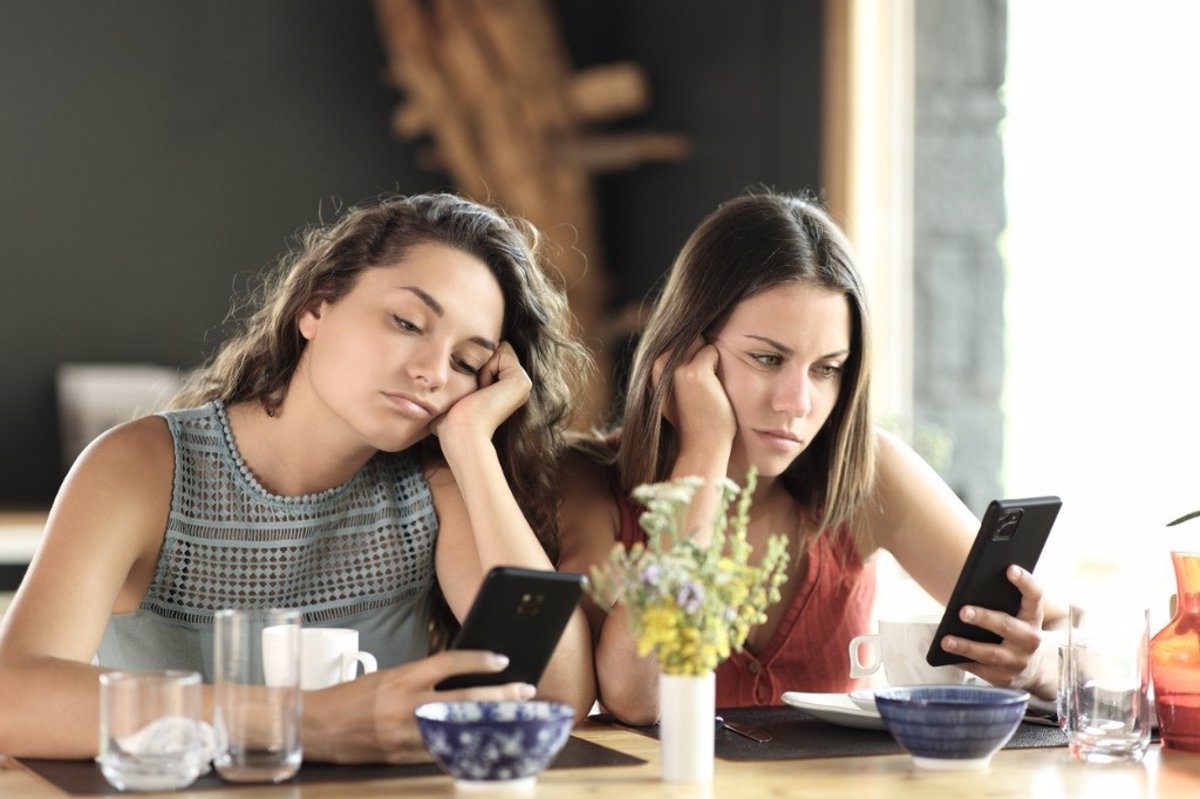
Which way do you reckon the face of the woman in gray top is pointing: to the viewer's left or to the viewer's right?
to the viewer's right

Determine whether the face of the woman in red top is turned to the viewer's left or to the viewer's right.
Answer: to the viewer's right

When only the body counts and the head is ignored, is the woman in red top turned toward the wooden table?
yes

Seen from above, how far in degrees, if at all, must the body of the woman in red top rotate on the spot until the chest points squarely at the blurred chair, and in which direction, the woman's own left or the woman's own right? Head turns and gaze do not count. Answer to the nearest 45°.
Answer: approximately 135° to the woman's own right

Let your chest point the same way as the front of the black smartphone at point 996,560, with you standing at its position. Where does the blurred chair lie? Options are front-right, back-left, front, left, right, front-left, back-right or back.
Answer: front

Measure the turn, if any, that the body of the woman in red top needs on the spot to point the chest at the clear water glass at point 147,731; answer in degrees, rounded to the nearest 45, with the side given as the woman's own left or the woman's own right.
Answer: approximately 45° to the woman's own right

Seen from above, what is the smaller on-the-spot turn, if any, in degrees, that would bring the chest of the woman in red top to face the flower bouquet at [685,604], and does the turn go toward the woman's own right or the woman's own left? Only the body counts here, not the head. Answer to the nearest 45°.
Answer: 0° — they already face it

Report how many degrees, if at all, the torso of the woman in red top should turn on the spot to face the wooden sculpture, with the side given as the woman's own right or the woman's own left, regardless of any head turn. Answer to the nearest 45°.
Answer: approximately 180°

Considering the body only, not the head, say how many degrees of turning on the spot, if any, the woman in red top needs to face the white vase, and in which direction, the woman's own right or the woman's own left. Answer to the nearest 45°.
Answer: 0° — they already face it

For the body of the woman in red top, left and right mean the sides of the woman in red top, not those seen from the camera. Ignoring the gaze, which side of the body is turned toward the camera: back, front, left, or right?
front

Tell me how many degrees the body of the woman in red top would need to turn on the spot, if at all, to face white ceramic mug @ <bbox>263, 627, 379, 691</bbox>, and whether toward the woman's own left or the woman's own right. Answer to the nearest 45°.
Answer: approximately 45° to the woman's own right

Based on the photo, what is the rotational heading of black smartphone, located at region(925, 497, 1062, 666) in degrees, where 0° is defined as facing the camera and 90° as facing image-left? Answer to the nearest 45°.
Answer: approximately 135°
